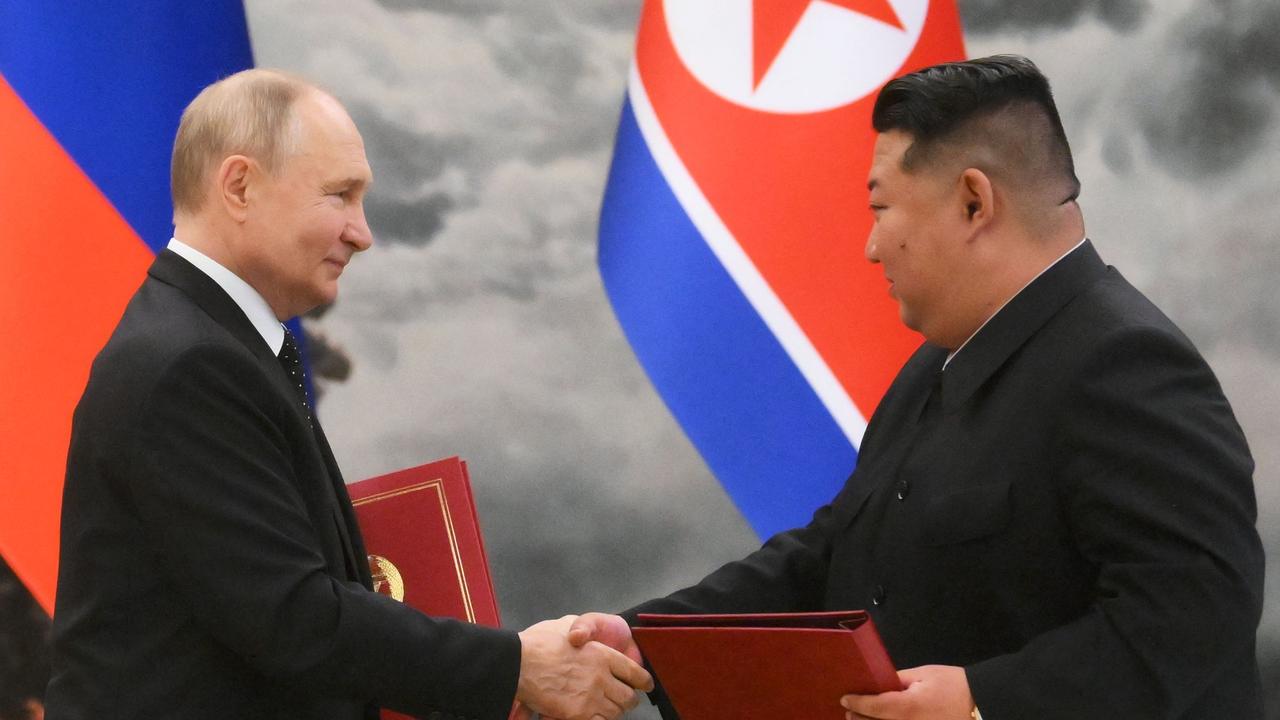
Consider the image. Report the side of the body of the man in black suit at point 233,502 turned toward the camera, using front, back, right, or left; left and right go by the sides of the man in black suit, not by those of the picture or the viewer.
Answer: right

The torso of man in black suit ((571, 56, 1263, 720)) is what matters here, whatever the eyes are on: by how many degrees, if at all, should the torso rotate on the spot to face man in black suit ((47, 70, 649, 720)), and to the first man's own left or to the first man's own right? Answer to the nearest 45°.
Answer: approximately 45° to the first man's own right

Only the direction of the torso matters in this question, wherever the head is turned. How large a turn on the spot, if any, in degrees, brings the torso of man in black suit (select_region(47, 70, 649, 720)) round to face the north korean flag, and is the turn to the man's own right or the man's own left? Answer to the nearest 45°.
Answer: approximately 45° to the man's own left

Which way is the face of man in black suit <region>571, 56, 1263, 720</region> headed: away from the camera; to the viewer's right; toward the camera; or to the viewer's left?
to the viewer's left

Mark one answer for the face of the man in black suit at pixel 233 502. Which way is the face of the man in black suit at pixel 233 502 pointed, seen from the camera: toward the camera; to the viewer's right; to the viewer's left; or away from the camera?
to the viewer's right

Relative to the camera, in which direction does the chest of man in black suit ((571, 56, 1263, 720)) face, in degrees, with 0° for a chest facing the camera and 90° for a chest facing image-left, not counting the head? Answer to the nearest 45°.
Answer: approximately 45°

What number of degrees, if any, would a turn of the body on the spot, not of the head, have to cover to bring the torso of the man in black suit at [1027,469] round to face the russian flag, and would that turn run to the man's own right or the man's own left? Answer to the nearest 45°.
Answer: approximately 45° to the man's own right

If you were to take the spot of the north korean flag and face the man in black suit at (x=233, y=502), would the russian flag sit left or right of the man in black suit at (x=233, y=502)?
right

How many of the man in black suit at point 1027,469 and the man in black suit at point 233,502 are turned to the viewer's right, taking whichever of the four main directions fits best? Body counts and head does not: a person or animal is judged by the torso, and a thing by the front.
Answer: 1

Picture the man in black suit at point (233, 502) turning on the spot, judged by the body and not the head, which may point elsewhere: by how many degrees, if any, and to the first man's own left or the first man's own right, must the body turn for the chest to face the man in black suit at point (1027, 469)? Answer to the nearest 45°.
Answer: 0° — they already face them

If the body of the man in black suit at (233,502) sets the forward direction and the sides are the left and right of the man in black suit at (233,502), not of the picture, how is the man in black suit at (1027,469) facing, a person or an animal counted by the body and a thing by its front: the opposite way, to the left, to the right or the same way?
the opposite way
